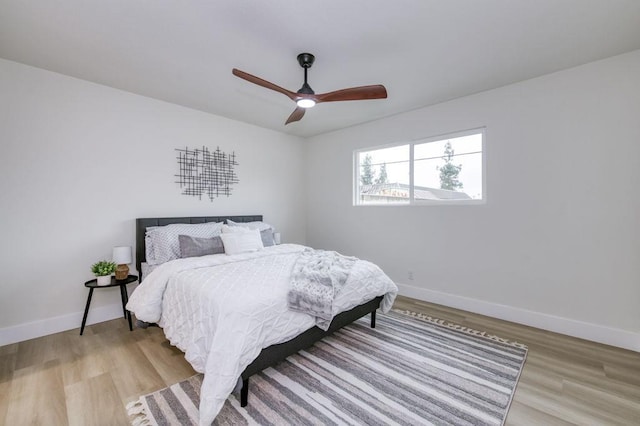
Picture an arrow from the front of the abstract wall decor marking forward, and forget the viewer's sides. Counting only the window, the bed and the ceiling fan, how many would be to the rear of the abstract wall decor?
0

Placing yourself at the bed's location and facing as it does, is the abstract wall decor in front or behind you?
behind

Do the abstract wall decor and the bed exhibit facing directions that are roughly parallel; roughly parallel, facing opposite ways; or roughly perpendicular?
roughly parallel

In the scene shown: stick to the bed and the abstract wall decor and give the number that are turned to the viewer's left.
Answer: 0

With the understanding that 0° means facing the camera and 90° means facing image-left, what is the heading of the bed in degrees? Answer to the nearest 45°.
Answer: approximately 315°

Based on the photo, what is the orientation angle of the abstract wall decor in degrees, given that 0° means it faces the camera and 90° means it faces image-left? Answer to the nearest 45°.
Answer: approximately 315°
